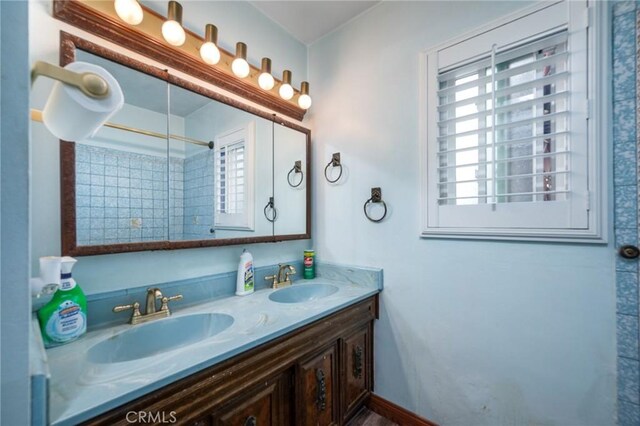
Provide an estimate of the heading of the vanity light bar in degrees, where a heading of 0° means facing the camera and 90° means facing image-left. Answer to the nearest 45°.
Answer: approximately 315°

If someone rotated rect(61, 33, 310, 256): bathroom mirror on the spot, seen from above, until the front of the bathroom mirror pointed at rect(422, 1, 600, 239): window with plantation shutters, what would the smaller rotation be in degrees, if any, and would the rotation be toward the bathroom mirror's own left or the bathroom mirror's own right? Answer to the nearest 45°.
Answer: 0° — it already faces it

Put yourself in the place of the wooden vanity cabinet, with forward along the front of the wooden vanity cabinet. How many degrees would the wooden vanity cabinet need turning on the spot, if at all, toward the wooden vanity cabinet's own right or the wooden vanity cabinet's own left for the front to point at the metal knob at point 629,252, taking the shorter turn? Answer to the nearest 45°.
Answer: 0° — it already faces it
